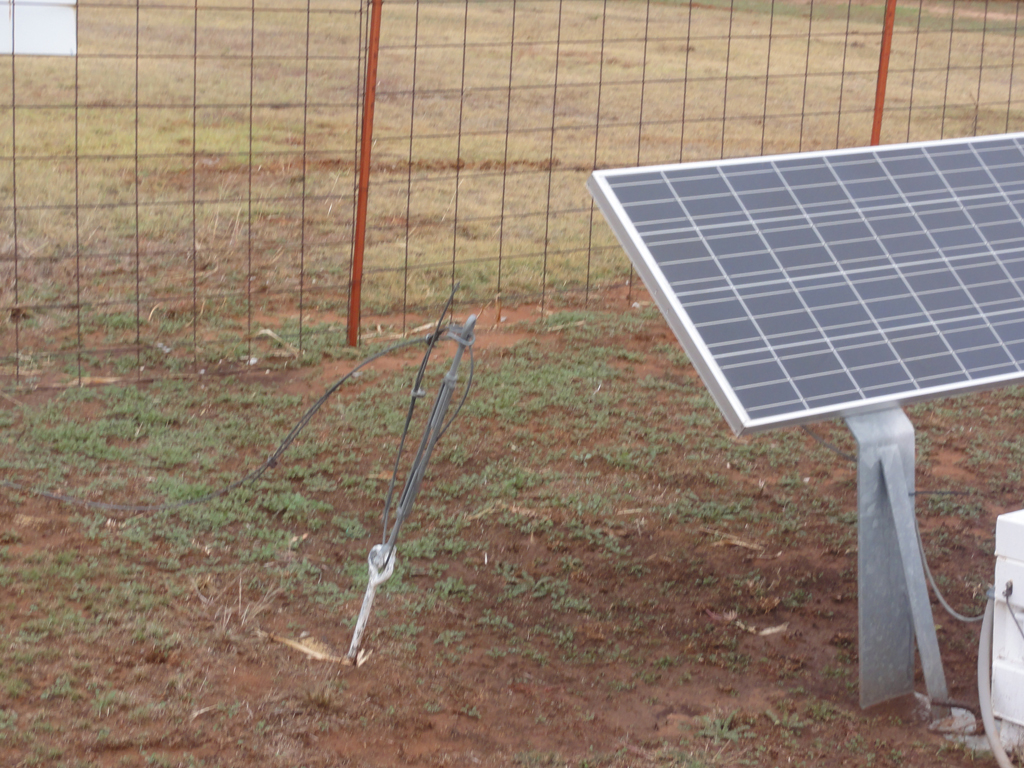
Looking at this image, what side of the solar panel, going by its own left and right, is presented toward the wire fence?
back

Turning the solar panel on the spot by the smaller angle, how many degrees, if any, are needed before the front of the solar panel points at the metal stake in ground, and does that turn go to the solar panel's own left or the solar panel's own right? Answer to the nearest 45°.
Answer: approximately 90° to the solar panel's own right

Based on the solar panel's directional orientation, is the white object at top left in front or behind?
behind
